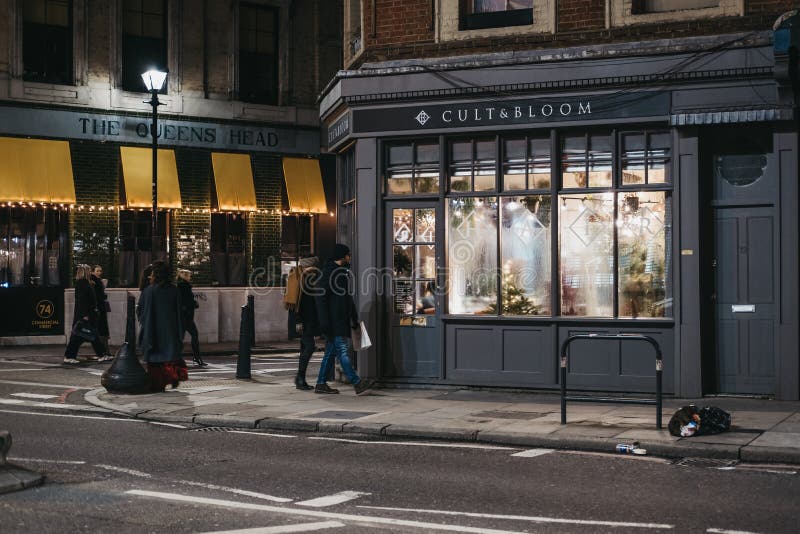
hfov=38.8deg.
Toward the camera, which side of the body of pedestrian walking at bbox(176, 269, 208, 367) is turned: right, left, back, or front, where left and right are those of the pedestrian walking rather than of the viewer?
right

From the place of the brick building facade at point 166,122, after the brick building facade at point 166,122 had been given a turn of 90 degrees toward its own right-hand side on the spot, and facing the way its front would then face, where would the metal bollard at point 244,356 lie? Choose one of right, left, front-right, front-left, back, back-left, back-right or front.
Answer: front-left

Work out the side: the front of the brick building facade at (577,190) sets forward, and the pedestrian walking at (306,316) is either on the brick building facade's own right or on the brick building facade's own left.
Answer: on the brick building facade's own right

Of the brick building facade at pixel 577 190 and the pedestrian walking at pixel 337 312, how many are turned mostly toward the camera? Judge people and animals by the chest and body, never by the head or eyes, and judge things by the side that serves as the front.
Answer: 1

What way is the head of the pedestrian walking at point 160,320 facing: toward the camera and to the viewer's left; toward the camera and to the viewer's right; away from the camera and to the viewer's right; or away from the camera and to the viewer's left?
away from the camera and to the viewer's left

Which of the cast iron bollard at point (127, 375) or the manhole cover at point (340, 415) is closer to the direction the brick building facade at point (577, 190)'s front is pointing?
the manhole cover

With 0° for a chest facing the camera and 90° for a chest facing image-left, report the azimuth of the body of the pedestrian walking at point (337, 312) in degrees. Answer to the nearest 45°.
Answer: approximately 270°

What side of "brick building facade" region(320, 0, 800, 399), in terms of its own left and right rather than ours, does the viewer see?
front

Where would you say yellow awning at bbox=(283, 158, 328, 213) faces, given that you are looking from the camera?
facing the viewer and to the right of the viewer

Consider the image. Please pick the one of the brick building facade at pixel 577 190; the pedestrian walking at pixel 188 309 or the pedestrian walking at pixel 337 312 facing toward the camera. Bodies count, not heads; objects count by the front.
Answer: the brick building facade

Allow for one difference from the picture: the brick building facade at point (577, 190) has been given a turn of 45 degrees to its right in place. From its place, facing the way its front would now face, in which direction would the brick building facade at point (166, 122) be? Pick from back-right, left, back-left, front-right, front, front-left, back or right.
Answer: right

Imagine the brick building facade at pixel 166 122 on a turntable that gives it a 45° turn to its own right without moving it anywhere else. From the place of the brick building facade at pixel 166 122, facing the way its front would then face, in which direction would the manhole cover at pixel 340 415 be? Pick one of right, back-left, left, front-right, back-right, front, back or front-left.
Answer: front

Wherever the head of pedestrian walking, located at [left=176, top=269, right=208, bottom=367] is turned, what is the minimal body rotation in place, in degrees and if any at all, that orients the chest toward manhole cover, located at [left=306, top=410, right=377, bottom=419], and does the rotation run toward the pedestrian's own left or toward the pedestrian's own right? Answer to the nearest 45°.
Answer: approximately 90° to the pedestrian's own right
